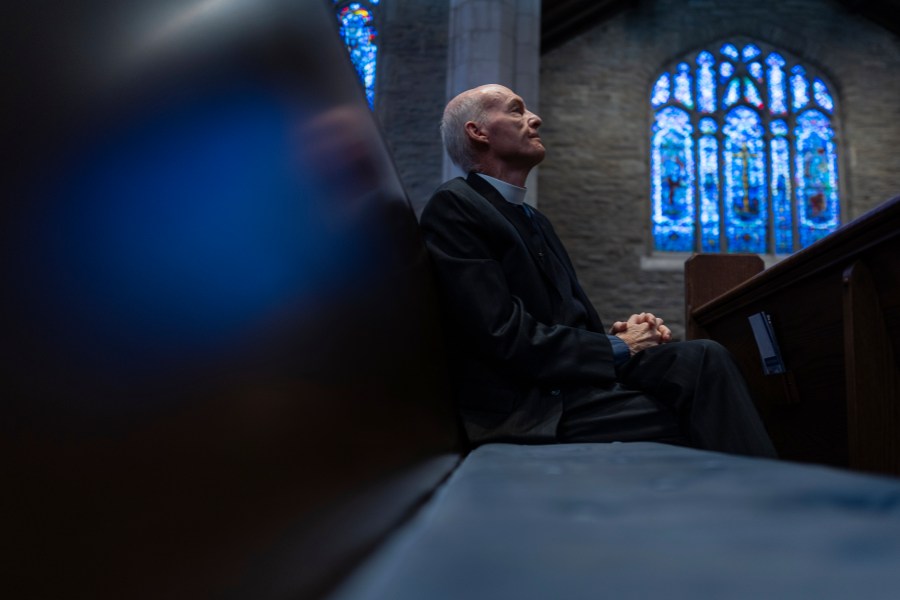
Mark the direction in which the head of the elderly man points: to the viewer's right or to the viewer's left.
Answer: to the viewer's right

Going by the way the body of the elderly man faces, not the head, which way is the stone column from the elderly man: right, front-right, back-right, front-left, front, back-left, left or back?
left

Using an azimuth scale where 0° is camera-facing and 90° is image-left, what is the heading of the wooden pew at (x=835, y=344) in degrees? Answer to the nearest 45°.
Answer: approximately 225°

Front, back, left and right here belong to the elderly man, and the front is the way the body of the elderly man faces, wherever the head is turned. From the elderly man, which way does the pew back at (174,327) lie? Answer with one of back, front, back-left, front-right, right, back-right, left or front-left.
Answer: right

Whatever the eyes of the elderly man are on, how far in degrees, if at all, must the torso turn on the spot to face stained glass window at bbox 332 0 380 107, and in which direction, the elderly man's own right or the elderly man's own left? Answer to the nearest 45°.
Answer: approximately 90° to the elderly man's own left

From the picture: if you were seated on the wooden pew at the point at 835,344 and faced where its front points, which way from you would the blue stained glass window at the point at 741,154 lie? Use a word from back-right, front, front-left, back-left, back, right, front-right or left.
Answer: front-left

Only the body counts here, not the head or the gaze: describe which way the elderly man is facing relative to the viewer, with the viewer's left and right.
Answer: facing to the right of the viewer

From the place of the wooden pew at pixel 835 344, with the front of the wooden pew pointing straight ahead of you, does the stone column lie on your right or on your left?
on your left

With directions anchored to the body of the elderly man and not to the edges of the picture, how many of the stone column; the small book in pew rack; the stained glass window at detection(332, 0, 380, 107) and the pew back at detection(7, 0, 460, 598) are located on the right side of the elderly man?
1

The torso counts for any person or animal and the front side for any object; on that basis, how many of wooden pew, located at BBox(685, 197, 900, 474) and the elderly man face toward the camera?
0

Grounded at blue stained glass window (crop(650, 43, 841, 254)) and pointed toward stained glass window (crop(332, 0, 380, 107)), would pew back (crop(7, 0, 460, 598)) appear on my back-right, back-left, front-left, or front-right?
front-left

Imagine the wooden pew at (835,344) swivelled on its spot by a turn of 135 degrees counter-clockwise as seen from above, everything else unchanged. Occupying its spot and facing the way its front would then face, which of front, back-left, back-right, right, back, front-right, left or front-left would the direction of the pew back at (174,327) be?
left
